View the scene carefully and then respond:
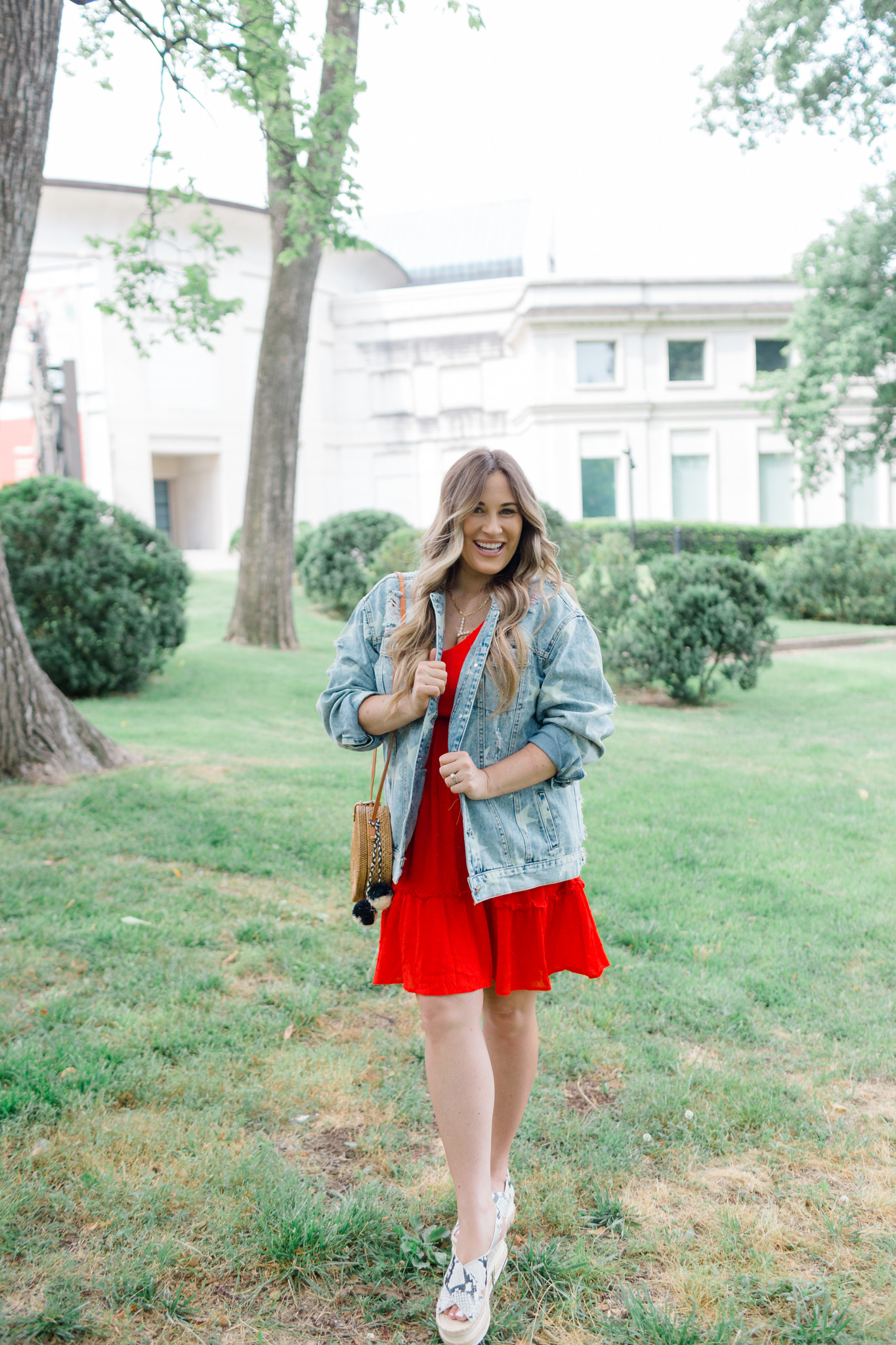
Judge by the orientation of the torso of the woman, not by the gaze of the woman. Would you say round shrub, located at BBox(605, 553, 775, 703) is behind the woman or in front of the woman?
behind

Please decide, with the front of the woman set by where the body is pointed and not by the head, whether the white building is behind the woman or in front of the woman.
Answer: behind

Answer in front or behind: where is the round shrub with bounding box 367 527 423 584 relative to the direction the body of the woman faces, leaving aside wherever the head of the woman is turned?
behind

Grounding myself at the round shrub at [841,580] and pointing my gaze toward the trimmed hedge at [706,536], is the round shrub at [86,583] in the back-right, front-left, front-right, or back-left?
back-left

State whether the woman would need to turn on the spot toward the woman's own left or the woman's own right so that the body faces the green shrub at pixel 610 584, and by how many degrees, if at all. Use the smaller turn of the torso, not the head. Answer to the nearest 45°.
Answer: approximately 180°

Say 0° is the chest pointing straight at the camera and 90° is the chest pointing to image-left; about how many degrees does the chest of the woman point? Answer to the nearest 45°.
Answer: approximately 0°

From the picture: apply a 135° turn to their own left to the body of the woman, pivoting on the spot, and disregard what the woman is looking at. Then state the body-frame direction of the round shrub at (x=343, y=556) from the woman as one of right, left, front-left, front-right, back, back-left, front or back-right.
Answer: front-left

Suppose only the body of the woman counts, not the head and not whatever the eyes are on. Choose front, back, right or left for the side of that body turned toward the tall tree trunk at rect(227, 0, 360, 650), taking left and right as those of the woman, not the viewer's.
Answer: back
